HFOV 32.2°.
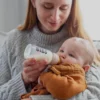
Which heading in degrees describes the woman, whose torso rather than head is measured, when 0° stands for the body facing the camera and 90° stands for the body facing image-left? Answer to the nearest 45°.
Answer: approximately 0°
